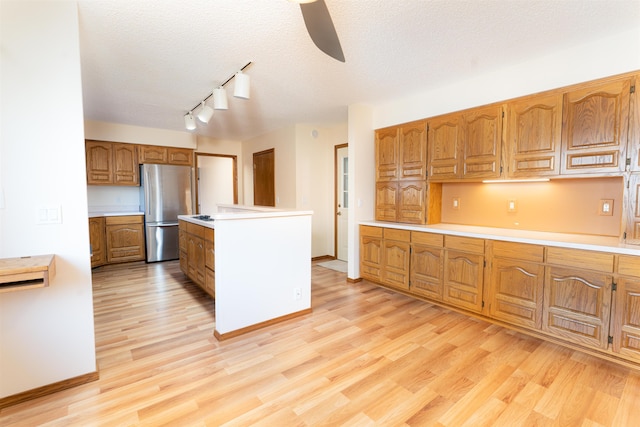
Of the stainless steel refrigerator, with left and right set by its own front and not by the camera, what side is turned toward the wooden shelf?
front

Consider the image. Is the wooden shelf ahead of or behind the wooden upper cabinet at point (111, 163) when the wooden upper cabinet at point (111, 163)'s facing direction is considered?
ahead

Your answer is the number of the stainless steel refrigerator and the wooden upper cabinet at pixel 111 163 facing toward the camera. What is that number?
2

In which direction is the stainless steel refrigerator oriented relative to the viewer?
toward the camera

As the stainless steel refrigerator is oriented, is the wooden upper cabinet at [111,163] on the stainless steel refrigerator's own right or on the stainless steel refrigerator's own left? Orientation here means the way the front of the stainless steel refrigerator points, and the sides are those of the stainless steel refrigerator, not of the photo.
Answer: on the stainless steel refrigerator's own right

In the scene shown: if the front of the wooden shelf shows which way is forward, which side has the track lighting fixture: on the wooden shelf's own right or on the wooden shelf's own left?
on the wooden shelf's own left

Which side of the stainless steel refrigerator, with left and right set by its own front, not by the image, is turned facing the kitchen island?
front

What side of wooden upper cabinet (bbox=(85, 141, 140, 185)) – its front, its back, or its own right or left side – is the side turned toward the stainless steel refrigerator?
left

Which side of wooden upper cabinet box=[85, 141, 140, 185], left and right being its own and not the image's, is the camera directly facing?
front
